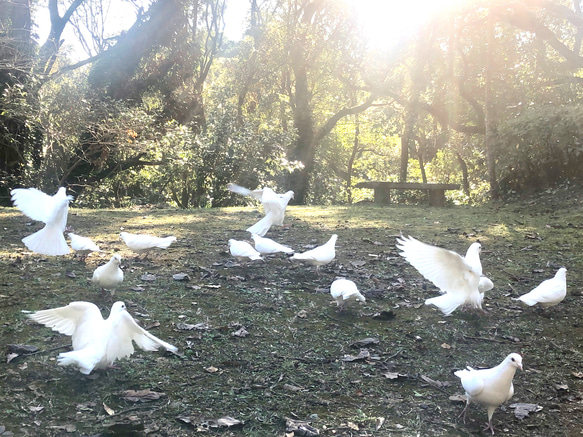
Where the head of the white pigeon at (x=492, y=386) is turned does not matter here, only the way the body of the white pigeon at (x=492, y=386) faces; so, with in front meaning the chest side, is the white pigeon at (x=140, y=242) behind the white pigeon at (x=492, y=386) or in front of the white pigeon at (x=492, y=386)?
behind

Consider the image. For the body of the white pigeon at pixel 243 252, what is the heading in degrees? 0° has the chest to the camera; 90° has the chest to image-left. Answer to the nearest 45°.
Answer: approximately 90°

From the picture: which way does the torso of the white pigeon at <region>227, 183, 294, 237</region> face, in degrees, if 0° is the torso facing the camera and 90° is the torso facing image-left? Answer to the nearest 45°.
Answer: approximately 225°

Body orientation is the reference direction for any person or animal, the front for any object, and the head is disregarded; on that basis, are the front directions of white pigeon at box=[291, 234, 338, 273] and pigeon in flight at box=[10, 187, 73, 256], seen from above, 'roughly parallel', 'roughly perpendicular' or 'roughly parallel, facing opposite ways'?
roughly perpendicular

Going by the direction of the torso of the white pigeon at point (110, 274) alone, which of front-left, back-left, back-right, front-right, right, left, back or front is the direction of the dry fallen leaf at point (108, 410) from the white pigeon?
front-right

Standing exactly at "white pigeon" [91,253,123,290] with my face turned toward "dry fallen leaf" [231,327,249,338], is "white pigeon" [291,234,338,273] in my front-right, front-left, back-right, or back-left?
front-left

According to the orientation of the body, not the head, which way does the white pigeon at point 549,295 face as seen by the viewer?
to the viewer's right

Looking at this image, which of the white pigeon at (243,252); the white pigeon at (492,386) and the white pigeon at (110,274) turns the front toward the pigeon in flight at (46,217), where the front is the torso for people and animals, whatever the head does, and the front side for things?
the white pigeon at (243,252)
